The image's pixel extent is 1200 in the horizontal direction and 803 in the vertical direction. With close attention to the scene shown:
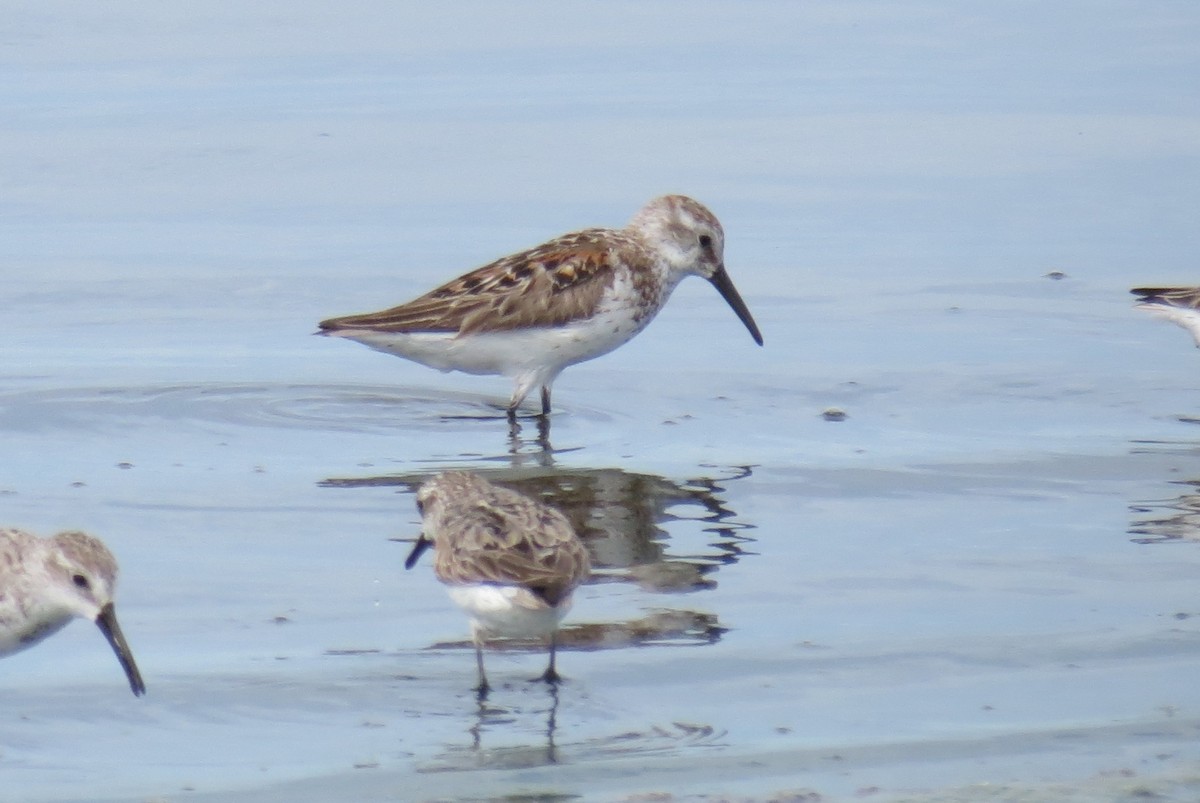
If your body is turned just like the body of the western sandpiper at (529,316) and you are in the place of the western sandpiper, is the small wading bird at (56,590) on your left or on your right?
on your right

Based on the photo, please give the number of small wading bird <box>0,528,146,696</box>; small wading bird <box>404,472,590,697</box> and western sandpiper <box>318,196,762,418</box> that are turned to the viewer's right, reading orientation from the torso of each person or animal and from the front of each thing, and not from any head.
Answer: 2

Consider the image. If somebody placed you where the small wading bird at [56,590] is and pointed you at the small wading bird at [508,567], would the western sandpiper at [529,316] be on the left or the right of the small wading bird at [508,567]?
left

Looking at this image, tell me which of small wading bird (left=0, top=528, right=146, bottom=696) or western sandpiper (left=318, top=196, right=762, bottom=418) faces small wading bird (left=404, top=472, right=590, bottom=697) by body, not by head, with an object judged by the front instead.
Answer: small wading bird (left=0, top=528, right=146, bottom=696)

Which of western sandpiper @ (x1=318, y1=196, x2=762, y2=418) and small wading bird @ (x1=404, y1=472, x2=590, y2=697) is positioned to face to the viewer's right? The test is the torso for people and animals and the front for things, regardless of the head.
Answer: the western sandpiper

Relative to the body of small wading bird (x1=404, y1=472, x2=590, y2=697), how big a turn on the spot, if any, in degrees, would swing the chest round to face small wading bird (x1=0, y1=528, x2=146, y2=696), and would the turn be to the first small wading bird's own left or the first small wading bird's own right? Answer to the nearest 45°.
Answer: approximately 45° to the first small wading bird's own left

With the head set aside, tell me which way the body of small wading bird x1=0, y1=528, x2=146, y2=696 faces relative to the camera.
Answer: to the viewer's right

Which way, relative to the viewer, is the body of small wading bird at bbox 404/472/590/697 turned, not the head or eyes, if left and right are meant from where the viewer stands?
facing away from the viewer and to the left of the viewer

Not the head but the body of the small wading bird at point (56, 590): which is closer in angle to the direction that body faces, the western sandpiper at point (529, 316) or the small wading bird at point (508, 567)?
the small wading bird

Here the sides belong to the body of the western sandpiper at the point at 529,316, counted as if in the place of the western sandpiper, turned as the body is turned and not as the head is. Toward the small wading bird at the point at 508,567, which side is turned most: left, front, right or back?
right

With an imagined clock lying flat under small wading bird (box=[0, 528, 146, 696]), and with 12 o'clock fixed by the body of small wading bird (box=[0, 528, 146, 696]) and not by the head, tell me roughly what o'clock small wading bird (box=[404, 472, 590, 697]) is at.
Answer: small wading bird (box=[404, 472, 590, 697]) is roughly at 12 o'clock from small wading bird (box=[0, 528, 146, 696]).

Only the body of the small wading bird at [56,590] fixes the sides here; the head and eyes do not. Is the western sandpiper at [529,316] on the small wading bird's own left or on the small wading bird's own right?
on the small wading bird's own left

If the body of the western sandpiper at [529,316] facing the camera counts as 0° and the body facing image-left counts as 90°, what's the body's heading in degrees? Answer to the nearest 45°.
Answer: approximately 270°
